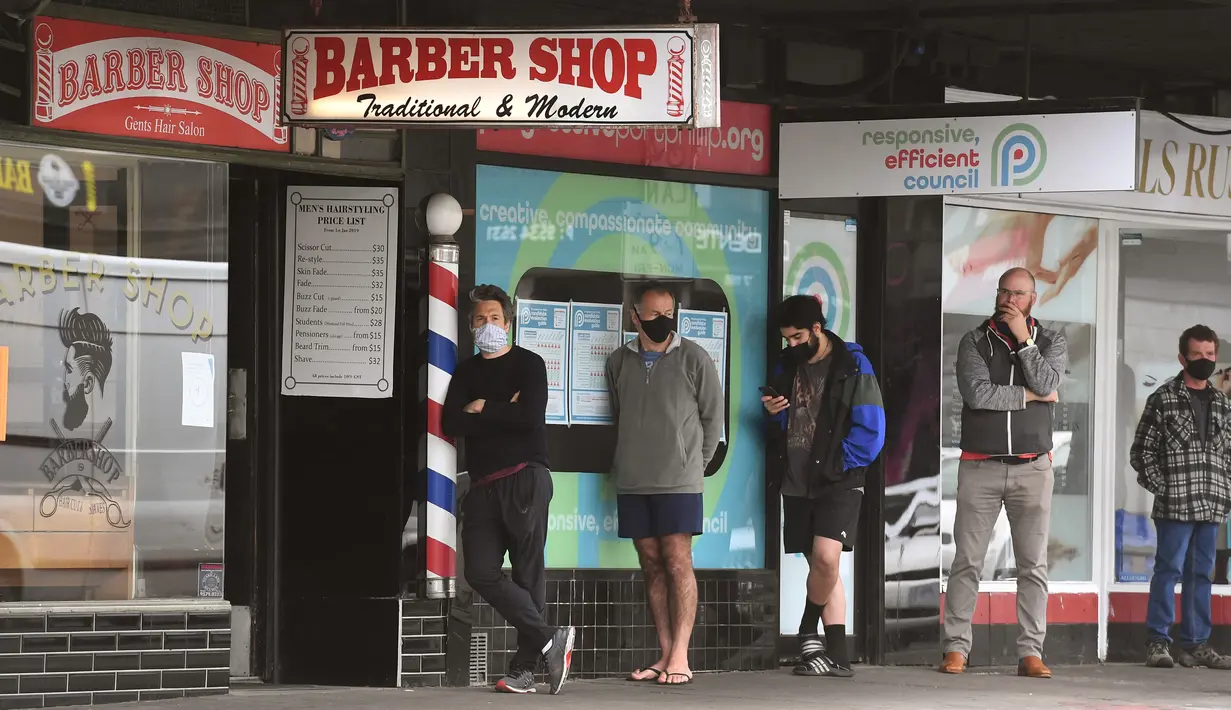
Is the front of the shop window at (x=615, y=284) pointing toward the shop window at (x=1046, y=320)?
no

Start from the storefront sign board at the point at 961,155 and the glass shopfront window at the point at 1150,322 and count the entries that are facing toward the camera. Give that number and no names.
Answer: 2

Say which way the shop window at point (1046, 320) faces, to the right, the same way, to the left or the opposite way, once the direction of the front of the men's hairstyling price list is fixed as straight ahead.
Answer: the same way

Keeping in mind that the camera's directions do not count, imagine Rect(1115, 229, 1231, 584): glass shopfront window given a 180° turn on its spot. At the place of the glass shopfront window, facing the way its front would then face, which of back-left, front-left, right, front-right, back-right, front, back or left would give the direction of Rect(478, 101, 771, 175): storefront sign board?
back-left

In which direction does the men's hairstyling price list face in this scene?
toward the camera

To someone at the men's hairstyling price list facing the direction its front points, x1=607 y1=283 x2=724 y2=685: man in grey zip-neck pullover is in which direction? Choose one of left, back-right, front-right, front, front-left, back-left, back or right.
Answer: left

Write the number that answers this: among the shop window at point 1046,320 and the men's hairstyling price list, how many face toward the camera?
2

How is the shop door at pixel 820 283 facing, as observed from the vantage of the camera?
facing the viewer

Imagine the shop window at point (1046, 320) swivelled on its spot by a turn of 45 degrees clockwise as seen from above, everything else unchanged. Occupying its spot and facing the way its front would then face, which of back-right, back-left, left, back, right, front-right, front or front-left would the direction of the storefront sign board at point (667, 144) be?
front

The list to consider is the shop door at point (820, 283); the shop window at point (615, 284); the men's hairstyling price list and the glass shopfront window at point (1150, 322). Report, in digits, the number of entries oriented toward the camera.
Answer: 4

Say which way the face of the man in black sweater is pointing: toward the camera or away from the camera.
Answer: toward the camera

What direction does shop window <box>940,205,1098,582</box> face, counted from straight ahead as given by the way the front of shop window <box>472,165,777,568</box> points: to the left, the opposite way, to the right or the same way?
the same way

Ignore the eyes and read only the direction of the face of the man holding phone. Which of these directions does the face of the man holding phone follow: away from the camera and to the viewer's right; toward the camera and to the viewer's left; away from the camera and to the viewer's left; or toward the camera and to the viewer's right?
toward the camera and to the viewer's left

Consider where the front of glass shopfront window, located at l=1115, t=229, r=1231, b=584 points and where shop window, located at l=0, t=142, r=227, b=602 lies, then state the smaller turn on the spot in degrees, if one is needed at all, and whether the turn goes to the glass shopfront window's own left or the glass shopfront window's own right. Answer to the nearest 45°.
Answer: approximately 45° to the glass shopfront window's own right

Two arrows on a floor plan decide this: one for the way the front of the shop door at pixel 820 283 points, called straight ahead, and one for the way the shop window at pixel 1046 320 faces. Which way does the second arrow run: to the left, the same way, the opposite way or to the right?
the same way

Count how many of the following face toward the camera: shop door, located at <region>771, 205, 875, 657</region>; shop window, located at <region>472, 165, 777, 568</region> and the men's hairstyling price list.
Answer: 3

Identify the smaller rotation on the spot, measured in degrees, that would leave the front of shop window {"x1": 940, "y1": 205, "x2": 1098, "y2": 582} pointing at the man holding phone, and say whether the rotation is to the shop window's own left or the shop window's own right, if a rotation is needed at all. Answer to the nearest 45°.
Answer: approximately 45° to the shop window's own right

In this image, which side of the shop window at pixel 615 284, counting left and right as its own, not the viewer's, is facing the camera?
front

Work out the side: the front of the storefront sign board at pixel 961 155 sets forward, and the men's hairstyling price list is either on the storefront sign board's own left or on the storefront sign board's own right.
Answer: on the storefront sign board's own right

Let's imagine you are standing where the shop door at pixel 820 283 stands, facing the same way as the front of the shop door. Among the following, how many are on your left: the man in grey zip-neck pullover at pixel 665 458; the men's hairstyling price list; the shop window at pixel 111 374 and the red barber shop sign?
0
